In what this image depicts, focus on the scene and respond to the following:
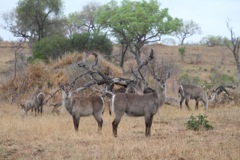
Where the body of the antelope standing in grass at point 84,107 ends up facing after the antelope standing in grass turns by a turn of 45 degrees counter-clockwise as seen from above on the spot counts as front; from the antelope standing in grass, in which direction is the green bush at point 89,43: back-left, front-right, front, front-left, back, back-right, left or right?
back-right

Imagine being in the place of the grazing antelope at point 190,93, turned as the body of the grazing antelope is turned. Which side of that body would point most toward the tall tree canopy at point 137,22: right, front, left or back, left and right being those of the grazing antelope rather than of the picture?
left

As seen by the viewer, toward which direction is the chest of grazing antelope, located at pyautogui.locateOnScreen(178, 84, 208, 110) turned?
to the viewer's right

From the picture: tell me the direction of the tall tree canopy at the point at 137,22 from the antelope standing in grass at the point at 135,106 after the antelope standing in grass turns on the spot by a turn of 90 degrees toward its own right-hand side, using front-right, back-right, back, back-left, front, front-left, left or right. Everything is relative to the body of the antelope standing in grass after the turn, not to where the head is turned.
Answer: back

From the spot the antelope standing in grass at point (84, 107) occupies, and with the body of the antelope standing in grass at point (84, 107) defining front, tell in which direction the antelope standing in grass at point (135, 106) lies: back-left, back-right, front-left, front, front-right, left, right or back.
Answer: back-left

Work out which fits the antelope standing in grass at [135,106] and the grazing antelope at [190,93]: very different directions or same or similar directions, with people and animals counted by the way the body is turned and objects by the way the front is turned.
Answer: same or similar directions

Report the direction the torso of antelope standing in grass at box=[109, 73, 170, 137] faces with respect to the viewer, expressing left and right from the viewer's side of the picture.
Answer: facing to the right of the viewer

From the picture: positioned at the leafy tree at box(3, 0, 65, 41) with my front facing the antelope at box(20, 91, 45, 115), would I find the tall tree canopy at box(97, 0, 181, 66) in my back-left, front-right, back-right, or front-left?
front-left

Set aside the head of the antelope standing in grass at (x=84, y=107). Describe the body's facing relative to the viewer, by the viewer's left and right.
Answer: facing to the left of the viewer

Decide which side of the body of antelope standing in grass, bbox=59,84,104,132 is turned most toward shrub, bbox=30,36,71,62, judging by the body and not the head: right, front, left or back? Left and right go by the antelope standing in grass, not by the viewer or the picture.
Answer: right

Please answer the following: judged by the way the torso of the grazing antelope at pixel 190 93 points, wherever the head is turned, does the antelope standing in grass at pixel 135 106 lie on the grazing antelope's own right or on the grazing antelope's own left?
on the grazing antelope's own right
